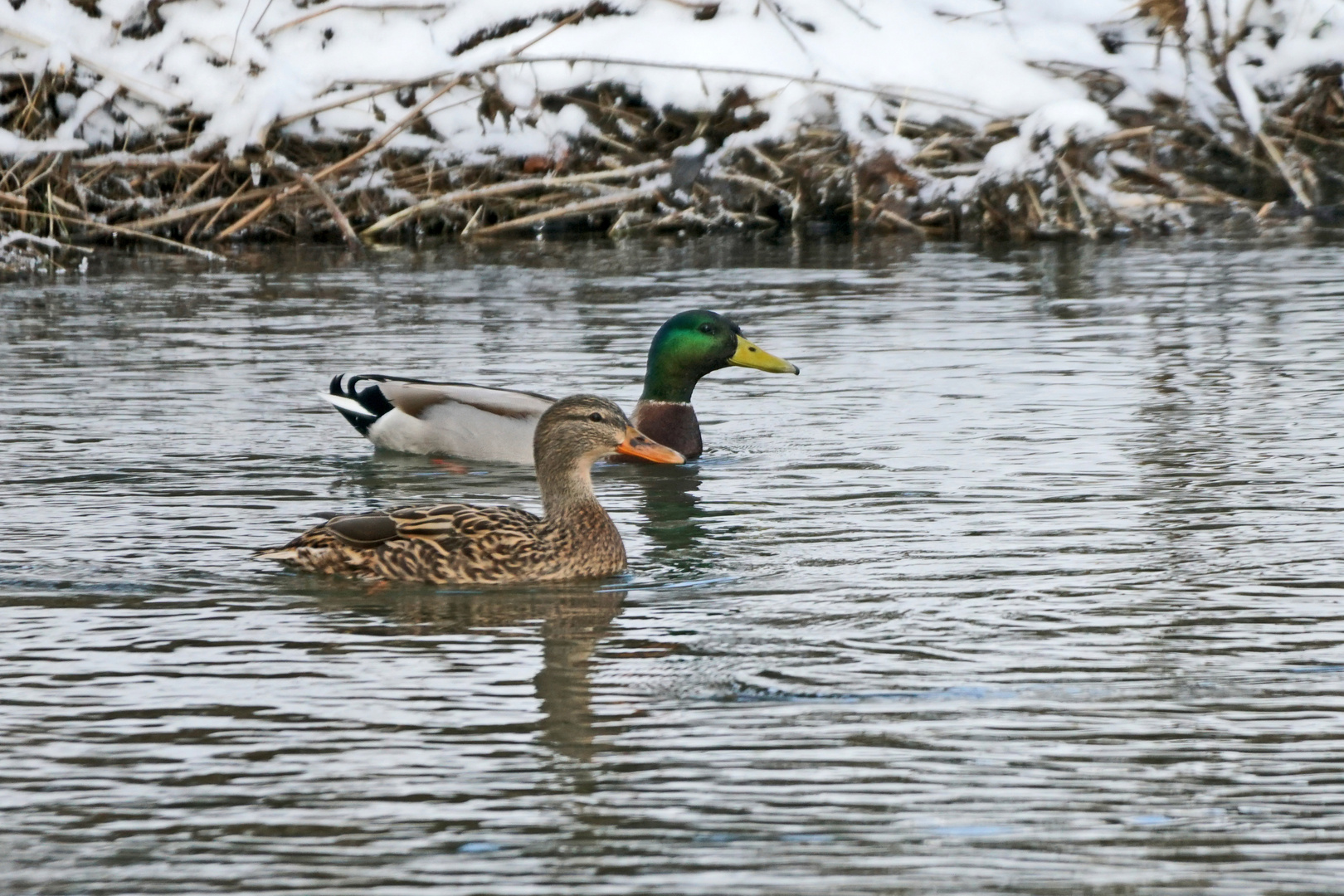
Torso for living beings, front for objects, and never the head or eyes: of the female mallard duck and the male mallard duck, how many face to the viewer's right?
2

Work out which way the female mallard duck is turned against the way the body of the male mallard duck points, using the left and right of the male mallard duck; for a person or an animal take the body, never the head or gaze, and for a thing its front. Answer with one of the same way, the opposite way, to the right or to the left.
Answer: the same way

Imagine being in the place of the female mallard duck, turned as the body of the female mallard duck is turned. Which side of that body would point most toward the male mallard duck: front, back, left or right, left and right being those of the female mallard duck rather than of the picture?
left

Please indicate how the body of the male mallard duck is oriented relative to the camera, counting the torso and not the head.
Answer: to the viewer's right

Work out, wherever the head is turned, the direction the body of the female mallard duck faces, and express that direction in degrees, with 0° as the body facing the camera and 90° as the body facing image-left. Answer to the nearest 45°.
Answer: approximately 270°

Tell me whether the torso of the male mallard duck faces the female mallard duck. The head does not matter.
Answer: no
